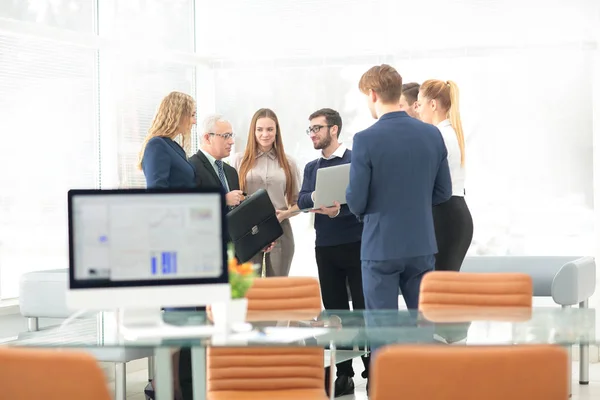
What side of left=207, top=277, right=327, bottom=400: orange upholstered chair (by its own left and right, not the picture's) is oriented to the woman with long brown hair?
back

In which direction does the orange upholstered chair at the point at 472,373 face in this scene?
away from the camera

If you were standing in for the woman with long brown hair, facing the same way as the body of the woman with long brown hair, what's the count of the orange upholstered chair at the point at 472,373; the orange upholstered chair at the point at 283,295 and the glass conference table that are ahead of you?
3

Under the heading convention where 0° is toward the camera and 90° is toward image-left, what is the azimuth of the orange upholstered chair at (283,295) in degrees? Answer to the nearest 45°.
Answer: approximately 0°

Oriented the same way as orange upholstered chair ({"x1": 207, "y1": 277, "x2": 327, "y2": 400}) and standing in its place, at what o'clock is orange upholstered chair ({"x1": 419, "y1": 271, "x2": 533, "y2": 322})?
orange upholstered chair ({"x1": 419, "y1": 271, "x2": 533, "y2": 322}) is roughly at 9 o'clock from orange upholstered chair ({"x1": 207, "y1": 277, "x2": 327, "y2": 400}).

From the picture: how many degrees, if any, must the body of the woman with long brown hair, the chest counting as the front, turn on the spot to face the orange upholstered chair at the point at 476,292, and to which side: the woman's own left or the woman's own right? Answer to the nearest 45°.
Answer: approximately 45° to the woman's own left

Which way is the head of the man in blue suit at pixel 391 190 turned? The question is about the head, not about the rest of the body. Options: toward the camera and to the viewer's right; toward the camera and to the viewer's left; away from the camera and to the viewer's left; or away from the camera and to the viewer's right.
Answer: away from the camera and to the viewer's left

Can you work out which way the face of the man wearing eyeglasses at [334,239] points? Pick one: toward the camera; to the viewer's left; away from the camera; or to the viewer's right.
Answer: to the viewer's left

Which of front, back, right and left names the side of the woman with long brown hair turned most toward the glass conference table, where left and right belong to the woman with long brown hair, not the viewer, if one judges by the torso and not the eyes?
front

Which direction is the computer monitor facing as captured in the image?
toward the camera

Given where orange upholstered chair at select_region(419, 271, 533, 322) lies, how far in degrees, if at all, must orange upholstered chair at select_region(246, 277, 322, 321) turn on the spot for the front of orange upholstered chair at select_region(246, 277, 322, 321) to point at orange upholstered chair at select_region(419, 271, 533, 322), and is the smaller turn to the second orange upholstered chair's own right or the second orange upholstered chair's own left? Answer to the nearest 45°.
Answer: approximately 90° to the second orange upholstered chair's own left

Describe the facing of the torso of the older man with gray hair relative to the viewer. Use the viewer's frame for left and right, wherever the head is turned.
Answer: facing the viewer and to the right of the viewer

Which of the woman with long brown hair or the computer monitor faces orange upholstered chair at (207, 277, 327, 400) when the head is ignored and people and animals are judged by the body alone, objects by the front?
the woman with long brown hair

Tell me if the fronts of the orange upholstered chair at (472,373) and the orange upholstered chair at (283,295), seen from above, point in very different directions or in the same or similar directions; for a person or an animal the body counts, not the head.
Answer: very different directions
